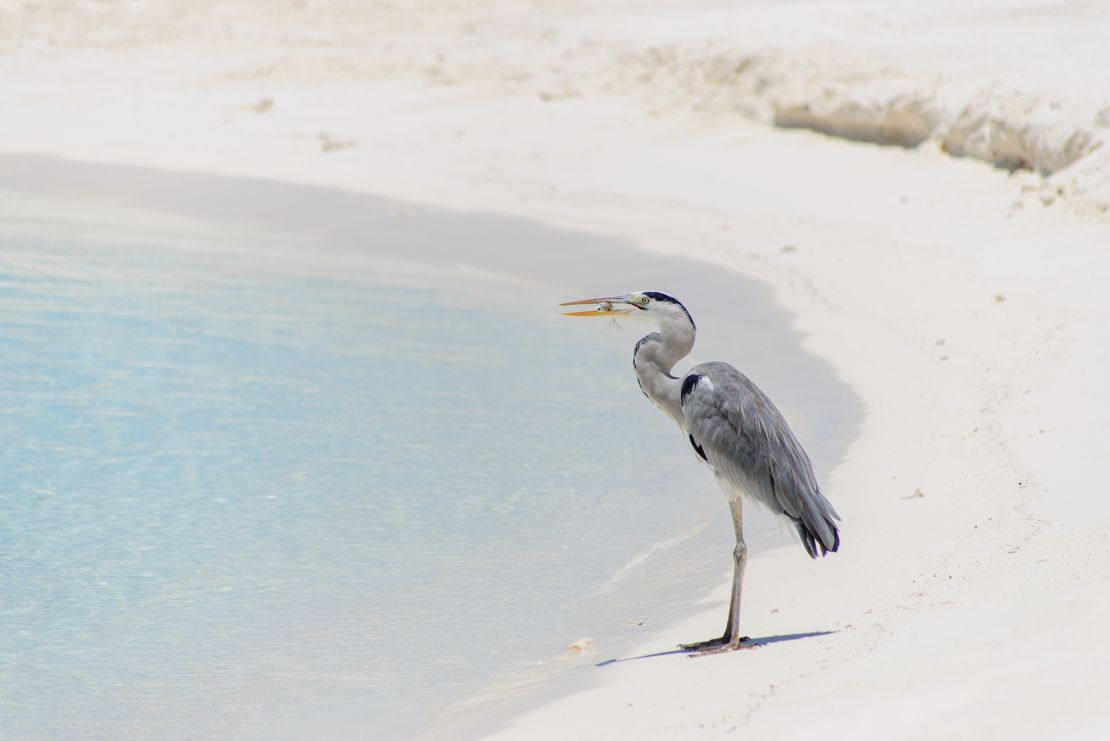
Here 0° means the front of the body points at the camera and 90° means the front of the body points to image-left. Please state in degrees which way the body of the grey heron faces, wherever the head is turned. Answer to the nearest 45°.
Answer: approximately 90°
